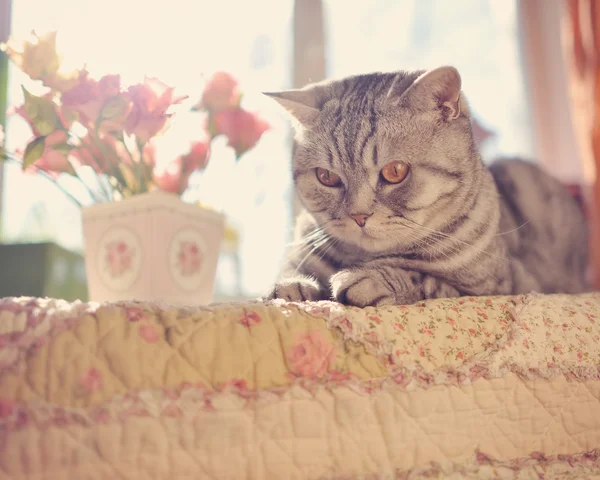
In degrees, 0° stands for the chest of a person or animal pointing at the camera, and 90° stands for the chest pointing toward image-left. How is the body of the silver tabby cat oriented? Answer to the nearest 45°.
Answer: approximately 45°
